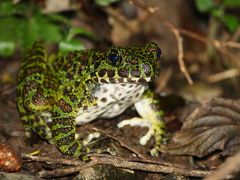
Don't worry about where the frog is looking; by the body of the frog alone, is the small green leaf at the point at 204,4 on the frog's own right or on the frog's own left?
on the frog's own left

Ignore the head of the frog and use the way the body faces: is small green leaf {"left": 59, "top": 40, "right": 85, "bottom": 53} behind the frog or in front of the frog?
behind

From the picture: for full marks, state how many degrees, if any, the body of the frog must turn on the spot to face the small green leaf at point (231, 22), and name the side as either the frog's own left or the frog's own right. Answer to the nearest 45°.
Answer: approximately 90° to the frog's own left

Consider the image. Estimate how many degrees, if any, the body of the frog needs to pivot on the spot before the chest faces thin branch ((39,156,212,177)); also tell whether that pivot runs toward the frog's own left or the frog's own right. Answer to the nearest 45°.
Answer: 0° — it already faces it

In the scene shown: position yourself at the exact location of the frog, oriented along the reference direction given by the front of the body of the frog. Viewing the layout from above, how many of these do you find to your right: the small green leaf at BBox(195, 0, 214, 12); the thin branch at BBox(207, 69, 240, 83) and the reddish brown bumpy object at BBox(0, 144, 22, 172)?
1

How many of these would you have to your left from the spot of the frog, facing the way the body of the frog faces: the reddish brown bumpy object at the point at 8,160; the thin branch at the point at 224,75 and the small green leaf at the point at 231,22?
2

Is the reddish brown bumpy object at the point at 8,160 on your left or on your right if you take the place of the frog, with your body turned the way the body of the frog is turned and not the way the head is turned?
on your right

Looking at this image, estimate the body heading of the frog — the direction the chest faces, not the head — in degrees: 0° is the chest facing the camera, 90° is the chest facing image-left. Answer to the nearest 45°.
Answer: approximately 315°

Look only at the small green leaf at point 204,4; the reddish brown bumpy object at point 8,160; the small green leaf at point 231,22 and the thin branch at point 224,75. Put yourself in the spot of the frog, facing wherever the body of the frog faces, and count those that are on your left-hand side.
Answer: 3

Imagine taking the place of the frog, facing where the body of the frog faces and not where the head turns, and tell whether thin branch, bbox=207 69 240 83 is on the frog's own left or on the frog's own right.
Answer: on the frog's own left

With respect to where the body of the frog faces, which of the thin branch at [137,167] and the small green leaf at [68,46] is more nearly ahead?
the thin branch

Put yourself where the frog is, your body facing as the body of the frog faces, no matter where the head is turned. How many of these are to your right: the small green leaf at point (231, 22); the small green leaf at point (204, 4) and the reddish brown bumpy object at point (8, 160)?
1

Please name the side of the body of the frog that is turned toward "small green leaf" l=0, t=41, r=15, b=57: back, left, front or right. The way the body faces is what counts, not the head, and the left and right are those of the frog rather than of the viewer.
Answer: back

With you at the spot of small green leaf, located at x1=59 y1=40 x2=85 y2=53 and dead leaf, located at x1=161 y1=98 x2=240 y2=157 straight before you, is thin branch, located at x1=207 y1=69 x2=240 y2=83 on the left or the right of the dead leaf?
left
